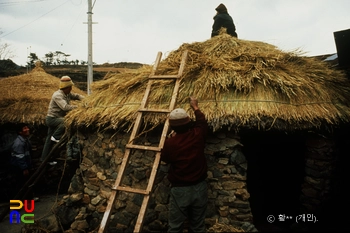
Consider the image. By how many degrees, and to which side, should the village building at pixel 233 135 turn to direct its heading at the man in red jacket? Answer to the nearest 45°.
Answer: approximately 45° to its right

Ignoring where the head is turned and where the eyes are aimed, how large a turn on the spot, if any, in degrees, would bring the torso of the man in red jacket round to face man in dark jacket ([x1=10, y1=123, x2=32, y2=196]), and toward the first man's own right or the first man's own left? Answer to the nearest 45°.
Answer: approximately 45° to the first man's own left

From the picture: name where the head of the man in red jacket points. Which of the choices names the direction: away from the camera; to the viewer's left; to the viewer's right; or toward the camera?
away from the camera

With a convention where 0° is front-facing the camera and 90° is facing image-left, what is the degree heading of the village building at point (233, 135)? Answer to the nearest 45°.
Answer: approximately 0°

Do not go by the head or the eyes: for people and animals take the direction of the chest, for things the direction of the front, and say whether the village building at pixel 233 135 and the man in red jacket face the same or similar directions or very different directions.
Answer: very different directions

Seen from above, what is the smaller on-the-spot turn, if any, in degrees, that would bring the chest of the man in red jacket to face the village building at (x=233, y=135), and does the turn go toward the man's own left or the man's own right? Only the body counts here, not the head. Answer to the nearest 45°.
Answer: approximately 45° to the man's own right

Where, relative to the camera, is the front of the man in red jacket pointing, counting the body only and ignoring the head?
away from the camera
